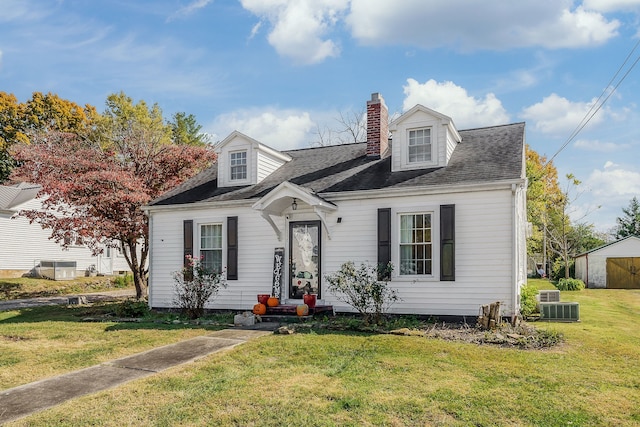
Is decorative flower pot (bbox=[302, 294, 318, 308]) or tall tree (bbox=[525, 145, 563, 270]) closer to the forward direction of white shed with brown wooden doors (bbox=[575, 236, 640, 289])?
the decorative flower pot

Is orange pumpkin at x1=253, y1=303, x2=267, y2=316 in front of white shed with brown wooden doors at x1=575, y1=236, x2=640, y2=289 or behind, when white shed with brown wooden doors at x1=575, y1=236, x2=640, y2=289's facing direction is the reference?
in front

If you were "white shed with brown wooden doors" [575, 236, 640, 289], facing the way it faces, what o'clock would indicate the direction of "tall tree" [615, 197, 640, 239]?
The tall tree is roughly at 6 o'clock from the white shed with brown wooden doors.

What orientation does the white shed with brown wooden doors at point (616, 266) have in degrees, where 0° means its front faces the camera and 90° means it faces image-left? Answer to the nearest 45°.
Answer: approximately 0°

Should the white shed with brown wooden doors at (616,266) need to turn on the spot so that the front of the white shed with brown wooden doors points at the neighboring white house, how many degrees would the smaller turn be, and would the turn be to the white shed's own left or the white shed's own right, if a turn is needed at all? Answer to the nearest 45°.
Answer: approximately 45° to the white shed's own right

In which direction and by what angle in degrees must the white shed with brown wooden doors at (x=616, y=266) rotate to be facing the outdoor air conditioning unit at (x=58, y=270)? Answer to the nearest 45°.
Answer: approximately 45° to its right

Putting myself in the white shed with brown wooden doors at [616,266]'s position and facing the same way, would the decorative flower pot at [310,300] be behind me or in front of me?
in front

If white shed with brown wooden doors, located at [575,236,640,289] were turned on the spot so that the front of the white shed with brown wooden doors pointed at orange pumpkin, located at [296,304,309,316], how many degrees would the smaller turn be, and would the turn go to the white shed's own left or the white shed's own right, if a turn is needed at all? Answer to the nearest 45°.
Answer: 0° — it already faces it

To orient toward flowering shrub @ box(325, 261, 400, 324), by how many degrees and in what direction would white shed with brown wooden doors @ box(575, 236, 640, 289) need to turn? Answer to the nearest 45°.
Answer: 0° — it already faces it
